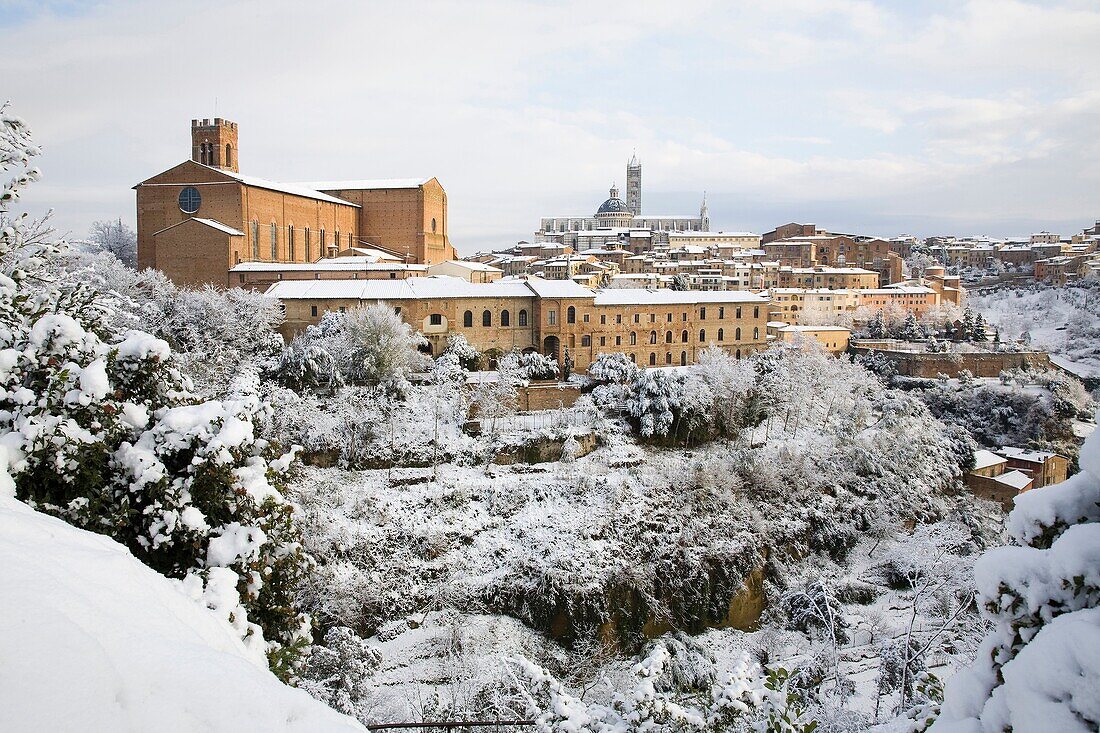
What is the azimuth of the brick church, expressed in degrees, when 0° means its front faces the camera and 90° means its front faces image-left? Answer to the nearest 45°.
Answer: approximately 45°

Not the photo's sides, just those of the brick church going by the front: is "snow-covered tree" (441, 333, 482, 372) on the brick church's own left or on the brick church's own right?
on the brick church's own left

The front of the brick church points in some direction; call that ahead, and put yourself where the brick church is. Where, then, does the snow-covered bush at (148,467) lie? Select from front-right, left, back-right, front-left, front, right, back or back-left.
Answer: front-left

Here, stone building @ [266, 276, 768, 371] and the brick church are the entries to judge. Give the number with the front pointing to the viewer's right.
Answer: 0

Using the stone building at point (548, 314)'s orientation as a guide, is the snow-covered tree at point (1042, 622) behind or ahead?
ahead

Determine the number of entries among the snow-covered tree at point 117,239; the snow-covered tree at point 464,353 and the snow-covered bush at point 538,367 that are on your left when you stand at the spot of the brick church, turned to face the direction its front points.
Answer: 2

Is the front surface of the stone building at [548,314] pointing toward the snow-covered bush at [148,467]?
yes

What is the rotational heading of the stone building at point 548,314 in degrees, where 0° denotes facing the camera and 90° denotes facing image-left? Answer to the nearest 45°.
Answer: approximately 0°
